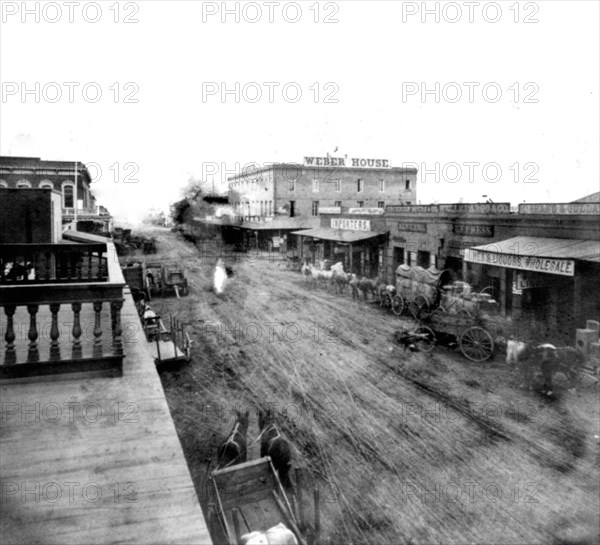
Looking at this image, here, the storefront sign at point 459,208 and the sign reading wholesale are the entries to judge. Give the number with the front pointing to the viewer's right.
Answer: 0

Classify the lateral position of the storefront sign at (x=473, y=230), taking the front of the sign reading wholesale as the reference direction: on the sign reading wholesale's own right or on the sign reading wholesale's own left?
on the sign reading wholesale's own right

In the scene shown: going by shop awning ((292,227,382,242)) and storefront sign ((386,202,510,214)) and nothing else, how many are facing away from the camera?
0
